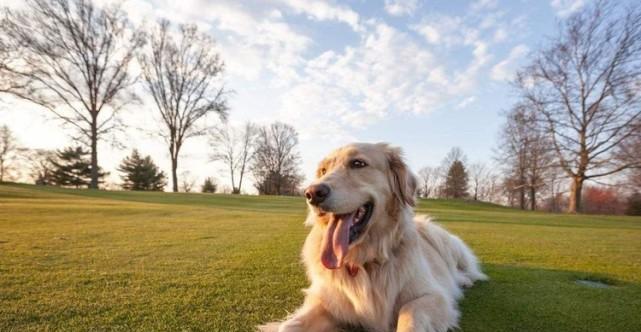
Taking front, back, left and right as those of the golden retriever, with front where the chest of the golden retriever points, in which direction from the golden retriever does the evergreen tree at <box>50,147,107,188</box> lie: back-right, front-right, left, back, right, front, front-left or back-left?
right

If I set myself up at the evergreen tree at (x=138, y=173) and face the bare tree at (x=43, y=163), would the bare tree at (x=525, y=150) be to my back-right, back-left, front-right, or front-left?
back-left

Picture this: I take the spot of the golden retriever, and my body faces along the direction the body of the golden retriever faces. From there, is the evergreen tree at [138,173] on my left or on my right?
on my right

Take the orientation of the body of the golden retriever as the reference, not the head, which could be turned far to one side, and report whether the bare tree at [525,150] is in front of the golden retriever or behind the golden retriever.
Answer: behind

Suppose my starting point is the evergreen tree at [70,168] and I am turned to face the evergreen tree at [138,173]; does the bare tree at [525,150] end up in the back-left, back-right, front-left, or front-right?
front-right

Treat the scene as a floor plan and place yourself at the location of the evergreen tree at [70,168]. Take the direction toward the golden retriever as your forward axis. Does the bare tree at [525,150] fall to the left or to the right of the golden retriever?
left

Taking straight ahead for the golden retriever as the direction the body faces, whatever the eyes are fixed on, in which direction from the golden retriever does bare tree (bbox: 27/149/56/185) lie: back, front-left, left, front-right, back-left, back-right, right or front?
right
